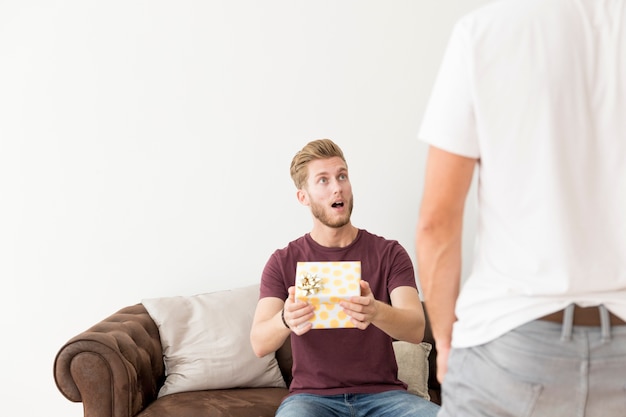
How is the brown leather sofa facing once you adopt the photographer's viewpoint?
facing the viewer

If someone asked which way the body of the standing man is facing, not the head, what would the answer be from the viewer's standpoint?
away from the camera

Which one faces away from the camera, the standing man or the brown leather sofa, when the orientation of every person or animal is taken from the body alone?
the standing man

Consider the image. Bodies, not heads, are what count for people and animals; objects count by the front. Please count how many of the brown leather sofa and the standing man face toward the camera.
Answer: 1

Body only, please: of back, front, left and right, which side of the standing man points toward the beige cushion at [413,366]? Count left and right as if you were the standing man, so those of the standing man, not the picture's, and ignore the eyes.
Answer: front

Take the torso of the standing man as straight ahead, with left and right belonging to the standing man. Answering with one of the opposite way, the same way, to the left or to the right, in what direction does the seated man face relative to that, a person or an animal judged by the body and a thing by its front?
the opposite way

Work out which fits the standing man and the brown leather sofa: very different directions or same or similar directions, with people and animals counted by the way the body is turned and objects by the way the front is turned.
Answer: very different directions

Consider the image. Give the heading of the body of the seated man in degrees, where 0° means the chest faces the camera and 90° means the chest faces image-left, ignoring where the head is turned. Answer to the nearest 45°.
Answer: approximately 0°

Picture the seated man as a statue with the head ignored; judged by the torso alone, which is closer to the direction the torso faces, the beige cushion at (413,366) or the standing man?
the standing man

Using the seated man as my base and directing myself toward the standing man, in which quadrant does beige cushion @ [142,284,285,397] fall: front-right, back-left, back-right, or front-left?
back-right

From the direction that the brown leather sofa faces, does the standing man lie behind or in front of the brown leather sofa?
in front

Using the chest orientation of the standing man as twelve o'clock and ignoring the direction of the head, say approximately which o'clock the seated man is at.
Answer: The seated man is roughly at 11 o'clock from the standing man.
